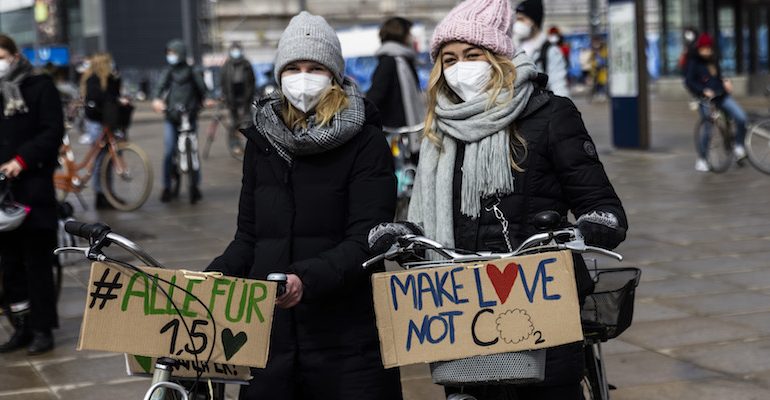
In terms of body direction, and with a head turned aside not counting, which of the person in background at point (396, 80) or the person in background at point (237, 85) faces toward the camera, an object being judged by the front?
the person in background at point (237, 85)

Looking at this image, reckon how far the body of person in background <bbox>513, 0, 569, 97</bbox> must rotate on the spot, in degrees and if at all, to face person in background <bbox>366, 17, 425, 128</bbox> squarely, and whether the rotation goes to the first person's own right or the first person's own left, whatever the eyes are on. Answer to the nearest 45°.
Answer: approximately 90° to the first person's own right

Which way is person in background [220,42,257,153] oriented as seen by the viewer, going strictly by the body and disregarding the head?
toward the camera

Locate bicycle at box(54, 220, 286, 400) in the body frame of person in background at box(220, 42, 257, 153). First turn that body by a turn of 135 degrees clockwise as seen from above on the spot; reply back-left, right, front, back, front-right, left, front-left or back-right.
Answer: back-left

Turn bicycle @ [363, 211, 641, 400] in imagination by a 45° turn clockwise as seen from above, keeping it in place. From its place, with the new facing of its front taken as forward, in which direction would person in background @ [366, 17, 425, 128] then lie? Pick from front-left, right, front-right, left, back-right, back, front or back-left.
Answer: back-right

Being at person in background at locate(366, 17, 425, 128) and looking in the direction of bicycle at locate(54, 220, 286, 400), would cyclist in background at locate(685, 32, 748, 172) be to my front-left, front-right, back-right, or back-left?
back-left

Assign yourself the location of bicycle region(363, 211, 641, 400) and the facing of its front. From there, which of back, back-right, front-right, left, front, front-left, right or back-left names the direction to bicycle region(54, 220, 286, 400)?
right

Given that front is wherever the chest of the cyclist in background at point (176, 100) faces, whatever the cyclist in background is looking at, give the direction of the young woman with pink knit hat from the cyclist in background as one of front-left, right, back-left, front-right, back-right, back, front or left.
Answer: front

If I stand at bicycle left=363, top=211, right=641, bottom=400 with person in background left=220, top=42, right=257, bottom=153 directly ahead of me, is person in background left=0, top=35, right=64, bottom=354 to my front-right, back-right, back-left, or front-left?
front-left

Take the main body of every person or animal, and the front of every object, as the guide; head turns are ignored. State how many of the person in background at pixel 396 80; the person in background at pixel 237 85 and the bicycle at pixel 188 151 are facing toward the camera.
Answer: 2

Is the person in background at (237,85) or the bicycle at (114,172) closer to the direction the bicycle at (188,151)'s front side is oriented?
the bicycle

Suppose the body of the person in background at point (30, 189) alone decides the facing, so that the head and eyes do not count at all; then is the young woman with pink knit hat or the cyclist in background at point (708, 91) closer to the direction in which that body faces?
the young woman with pink knit hat

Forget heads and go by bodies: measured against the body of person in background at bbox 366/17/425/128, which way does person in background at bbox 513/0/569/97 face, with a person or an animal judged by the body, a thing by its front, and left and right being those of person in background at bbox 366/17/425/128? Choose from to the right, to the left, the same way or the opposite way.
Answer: the opposite way

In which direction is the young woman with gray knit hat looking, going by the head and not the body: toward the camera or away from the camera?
toward the camera

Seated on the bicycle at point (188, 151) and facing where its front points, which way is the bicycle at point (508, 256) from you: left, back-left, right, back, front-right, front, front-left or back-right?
front

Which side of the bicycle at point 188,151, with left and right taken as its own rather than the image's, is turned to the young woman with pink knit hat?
front

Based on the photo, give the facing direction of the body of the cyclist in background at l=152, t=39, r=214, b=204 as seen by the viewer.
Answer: toward the camera

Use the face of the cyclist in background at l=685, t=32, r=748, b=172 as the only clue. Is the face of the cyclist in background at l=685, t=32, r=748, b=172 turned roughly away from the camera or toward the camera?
toward the camera

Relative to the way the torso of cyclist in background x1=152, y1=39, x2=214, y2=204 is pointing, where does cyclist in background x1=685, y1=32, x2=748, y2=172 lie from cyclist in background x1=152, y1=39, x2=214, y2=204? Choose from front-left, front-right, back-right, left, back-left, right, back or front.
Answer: left

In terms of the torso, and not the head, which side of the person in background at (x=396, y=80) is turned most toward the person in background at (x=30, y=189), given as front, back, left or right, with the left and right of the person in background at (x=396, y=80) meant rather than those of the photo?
back

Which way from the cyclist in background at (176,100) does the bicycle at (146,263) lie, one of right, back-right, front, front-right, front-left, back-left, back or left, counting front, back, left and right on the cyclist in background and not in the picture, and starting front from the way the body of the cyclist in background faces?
front
